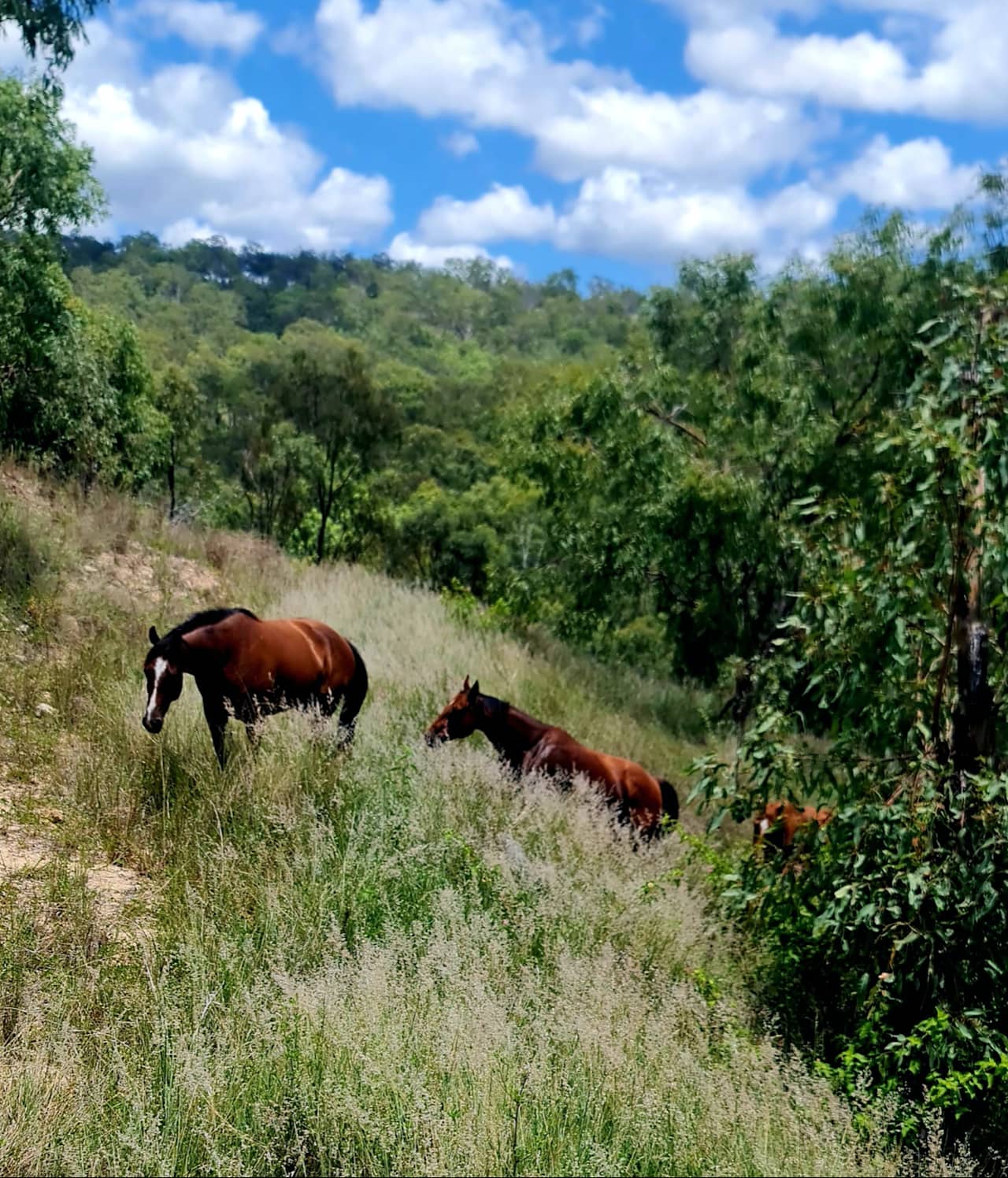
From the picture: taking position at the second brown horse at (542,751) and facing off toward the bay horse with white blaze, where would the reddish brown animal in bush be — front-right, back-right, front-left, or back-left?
back-right

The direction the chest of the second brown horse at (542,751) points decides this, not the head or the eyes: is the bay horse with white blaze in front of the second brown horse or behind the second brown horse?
in front

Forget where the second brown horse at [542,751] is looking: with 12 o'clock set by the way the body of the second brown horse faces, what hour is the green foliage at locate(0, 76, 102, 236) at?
The green foliage is roughly at 1 o'clock from the second brown horse.

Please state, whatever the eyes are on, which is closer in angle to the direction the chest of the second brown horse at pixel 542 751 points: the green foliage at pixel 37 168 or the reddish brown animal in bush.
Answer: the green foliage

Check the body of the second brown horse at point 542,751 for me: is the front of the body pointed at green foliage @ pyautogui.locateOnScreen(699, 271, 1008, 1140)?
no

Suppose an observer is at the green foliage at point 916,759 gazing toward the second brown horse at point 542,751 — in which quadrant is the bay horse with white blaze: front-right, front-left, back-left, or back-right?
front-left

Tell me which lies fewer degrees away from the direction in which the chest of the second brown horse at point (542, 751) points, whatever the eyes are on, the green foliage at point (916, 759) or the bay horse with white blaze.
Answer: the bay horse with white blaze

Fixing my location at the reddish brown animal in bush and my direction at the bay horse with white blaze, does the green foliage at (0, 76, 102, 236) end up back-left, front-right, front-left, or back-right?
front-right

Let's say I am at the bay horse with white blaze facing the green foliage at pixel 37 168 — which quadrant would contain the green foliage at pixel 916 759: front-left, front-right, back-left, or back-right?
back-right

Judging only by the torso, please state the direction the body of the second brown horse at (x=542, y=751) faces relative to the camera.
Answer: to the viewer's left

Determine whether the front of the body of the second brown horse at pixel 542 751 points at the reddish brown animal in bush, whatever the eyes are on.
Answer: no

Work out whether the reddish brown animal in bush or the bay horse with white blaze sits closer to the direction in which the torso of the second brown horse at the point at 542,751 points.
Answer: the bay horse with white blaze
